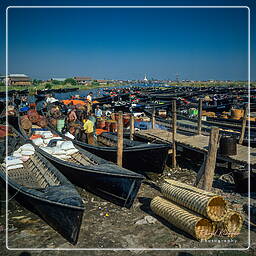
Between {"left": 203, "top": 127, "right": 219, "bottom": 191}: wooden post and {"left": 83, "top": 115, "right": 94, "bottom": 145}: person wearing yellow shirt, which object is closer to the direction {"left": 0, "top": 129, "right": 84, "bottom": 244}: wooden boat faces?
the wooden post

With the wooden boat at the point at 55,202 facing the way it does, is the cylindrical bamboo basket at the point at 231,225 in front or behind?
in front

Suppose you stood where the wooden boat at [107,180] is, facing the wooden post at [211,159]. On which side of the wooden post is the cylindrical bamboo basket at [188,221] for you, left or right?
right

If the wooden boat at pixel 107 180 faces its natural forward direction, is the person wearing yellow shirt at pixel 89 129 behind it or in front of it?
behind

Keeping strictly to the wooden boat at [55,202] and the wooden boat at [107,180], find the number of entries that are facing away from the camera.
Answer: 0

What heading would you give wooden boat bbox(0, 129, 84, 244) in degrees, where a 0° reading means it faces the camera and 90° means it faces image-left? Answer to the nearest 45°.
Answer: approximately 315°
